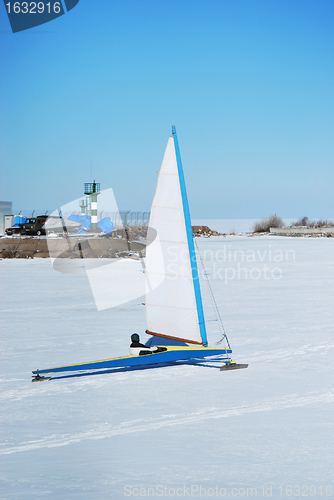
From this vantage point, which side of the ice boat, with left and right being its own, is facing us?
right
